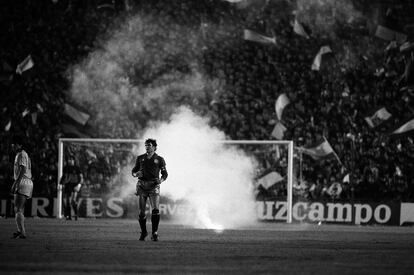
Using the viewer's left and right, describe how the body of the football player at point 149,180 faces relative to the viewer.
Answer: facing the viewer

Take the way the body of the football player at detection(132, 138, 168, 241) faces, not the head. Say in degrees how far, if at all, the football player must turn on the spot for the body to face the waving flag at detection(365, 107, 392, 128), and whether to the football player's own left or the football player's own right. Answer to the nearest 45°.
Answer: approximately 135° to the football player's own left

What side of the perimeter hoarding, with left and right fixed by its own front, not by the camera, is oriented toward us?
front

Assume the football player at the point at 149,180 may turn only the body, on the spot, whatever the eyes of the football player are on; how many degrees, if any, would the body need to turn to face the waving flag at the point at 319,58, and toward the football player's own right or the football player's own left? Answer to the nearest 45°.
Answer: approximately 135° to the football player's own left

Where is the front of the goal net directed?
toward the camera
